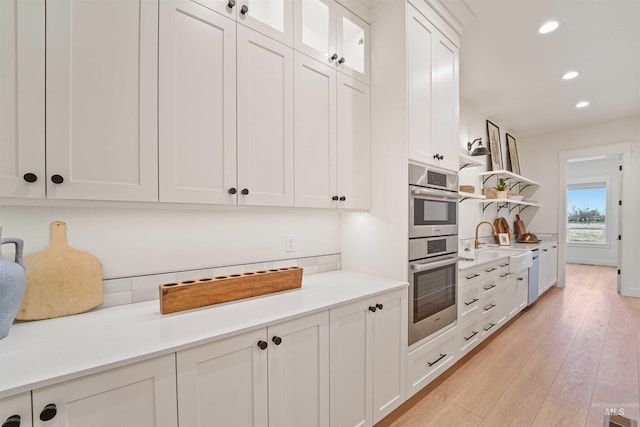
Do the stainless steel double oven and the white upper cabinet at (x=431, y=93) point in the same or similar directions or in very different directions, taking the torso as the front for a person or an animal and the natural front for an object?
same or similar directions

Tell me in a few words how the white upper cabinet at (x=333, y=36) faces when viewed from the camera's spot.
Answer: facing the viewer and to the right of the viewer

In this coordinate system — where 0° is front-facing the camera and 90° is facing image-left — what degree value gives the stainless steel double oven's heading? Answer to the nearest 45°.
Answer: approximately 315°

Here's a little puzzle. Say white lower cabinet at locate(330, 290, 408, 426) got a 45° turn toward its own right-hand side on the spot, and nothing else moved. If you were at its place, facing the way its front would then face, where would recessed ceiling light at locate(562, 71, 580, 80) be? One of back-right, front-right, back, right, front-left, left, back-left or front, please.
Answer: back-left

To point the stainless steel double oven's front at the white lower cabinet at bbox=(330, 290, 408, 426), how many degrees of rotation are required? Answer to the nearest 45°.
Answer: approximately 90° to its right

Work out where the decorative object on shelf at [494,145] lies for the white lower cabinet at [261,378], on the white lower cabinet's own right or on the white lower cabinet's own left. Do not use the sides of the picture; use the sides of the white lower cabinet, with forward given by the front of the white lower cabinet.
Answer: on the white lower cabinet's own left

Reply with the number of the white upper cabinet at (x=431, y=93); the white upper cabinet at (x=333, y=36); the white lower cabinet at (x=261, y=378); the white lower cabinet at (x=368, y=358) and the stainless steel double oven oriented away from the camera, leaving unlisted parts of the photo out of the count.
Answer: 0

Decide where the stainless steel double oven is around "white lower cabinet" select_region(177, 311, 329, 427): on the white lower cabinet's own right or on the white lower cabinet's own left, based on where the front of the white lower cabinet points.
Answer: on the white lower cabinet's own left

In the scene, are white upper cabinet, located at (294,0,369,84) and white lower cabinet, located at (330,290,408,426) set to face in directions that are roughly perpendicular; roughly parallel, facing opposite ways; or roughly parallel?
roughly parallel
